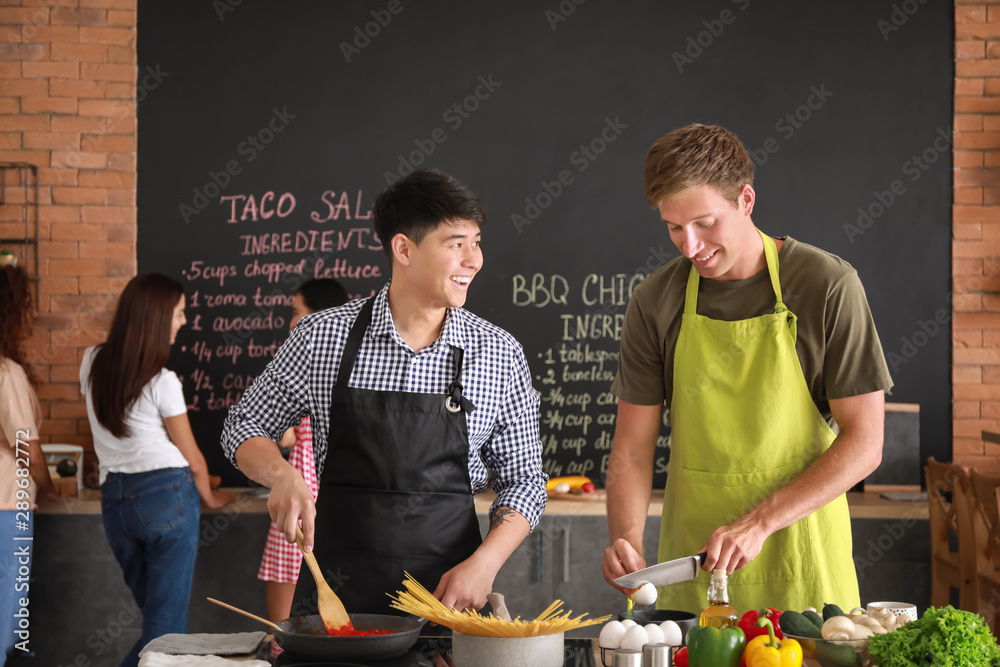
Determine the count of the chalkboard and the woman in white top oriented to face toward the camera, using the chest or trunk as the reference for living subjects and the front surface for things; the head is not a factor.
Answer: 1

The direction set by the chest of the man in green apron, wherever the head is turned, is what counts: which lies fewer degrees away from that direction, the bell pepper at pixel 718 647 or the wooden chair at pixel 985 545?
the bell pepper

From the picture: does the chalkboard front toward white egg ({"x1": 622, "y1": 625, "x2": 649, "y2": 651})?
yes

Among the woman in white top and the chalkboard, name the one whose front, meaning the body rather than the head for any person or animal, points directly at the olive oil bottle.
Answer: the chalkboard

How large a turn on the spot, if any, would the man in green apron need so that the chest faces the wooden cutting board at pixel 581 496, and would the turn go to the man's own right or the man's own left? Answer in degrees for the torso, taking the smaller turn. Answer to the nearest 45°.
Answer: approximately 135° to the man's own right

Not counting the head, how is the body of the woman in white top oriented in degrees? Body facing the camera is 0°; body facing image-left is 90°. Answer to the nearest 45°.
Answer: approximately 225°

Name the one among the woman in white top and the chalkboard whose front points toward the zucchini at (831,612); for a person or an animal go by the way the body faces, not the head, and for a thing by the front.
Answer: the chalkboard
